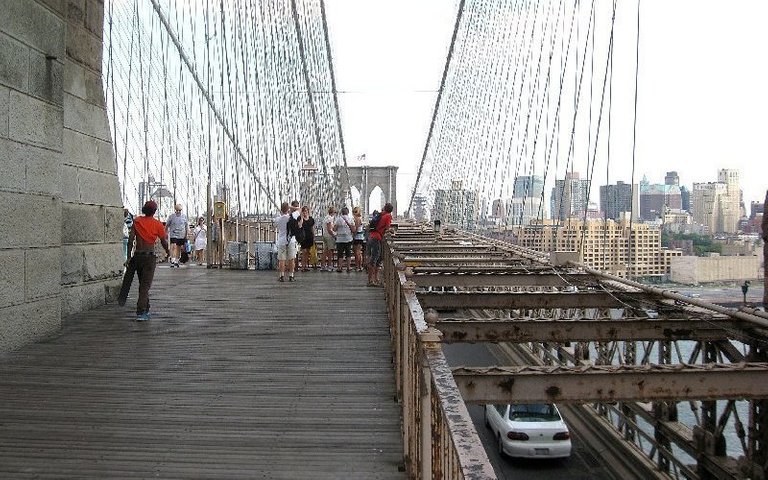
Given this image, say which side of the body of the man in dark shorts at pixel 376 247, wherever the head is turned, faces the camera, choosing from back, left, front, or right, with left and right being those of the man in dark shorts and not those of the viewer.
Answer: right

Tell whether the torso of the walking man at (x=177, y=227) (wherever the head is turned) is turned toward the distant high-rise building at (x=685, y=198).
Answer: no

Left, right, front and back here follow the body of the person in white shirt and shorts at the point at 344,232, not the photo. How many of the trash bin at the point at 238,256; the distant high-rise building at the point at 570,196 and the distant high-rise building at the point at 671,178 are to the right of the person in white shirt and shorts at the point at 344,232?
2

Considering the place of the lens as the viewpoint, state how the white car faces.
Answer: facing away from the viewer

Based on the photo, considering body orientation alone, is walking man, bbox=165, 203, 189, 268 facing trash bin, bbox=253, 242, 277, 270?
no

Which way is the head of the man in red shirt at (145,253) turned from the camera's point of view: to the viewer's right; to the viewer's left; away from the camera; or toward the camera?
away from the camera

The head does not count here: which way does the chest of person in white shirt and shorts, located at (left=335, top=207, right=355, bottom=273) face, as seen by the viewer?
away from the camera

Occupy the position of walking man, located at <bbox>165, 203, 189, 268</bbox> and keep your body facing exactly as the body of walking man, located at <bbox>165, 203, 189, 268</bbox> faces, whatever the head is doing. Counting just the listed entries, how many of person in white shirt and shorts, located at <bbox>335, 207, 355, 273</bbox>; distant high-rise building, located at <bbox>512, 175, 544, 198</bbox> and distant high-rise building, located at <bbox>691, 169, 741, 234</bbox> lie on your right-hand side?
0

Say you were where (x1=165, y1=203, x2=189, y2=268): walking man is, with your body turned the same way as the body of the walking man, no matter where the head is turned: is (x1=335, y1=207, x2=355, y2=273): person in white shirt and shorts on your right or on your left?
on your left

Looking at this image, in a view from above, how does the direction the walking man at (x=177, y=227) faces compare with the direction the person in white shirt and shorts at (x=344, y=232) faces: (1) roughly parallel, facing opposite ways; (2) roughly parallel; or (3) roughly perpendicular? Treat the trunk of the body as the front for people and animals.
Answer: roughly parallel, facing opposite ways

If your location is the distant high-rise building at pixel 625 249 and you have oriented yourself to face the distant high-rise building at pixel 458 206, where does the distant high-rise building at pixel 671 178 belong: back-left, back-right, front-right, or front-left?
front-right

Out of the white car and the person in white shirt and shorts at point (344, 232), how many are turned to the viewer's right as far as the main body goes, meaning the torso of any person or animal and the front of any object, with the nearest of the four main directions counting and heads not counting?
0
